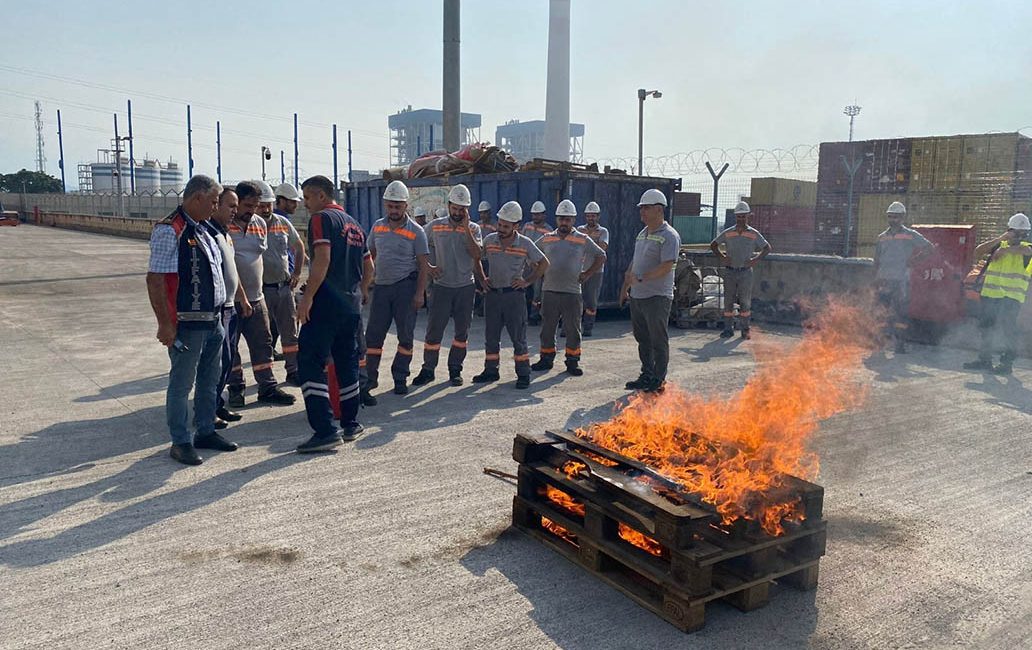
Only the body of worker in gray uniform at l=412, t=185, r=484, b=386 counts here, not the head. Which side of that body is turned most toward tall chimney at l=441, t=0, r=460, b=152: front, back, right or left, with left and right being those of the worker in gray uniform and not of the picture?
back

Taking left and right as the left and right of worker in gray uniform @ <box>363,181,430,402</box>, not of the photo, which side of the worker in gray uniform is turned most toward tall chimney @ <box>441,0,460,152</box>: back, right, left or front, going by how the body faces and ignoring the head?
back

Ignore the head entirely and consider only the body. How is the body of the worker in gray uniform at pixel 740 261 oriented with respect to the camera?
toward the camera

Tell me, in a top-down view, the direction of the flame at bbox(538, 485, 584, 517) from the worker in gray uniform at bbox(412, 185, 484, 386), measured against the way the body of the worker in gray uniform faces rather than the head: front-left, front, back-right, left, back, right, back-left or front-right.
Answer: front

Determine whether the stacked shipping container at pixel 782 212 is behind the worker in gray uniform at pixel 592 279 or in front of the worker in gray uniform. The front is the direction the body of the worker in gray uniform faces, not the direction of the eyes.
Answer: behind

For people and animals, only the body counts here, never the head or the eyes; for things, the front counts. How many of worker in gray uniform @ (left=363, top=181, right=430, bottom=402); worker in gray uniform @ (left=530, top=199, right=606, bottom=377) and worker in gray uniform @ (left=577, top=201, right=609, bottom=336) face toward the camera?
3

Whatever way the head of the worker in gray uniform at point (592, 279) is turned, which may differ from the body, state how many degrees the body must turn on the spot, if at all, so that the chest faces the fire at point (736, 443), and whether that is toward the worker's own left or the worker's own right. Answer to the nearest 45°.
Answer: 0° — they already face it

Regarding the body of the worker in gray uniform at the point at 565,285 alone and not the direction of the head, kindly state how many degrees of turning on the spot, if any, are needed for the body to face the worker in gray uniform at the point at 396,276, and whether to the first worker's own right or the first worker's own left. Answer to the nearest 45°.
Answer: approximately 45° to the first worker's own right

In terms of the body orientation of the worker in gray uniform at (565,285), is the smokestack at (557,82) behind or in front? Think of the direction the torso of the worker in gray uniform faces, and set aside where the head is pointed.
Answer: behind

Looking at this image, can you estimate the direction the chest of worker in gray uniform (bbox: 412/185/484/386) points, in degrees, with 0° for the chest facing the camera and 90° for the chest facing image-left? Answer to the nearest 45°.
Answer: approximately 0°

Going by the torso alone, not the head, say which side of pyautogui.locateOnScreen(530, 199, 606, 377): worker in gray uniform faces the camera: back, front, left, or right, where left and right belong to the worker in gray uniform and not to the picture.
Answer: front

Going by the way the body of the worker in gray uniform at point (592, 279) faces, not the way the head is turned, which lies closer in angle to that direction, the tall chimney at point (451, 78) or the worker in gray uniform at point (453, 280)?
the worker in gray uniform
